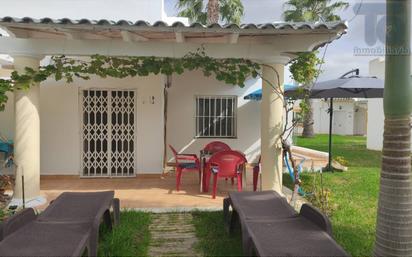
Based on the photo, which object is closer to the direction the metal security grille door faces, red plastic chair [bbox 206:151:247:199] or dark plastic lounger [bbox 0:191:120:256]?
the dark plastic lounger

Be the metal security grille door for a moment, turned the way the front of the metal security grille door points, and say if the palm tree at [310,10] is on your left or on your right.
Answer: on your left

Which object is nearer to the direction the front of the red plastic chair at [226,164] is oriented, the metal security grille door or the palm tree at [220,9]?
the palm tree

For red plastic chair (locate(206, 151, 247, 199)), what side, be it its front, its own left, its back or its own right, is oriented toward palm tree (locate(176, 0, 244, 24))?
front

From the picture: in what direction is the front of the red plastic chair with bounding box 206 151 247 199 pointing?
away from the camera

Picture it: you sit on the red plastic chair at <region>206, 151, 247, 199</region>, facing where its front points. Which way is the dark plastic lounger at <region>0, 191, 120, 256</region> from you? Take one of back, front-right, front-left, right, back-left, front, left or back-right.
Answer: back-left

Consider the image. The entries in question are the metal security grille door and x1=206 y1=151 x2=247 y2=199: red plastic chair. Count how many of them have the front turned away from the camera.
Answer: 1

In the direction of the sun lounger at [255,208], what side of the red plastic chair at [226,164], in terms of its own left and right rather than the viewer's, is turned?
back

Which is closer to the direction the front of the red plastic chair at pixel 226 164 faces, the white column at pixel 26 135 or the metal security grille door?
the metal security grille door

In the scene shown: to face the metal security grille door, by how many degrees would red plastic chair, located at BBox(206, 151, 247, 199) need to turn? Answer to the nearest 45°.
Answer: approximately 45° to its left

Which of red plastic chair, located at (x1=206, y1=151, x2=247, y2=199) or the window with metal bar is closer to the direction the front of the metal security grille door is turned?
the red plastic chair

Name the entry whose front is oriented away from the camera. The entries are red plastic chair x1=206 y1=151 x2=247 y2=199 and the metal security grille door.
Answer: the red plastic chair

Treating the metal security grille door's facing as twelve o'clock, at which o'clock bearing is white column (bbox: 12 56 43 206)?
The white column is roughly at 1 o'clock from the metal security grille door.

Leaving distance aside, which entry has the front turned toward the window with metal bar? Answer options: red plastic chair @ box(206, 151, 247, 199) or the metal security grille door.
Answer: the red plastic chair

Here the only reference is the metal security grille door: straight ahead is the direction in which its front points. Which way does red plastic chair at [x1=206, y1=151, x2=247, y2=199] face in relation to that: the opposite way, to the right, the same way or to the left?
the opposite way

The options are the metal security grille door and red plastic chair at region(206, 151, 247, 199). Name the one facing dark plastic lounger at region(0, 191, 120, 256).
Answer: the metal security grille door
